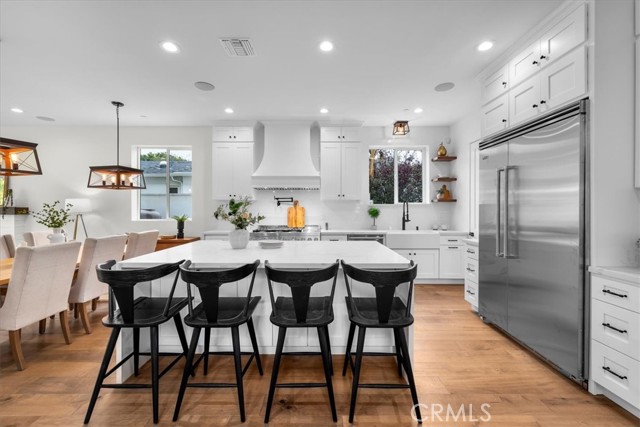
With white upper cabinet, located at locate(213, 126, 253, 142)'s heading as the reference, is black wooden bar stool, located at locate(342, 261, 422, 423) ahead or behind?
ahead

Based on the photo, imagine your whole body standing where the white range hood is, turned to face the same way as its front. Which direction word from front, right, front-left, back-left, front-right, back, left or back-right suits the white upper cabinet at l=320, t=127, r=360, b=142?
left

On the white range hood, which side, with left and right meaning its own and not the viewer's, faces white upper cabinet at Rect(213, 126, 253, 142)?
right

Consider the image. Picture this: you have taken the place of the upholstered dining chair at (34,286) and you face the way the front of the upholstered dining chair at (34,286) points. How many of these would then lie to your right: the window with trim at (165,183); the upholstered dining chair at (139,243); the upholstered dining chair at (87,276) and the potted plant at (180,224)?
4

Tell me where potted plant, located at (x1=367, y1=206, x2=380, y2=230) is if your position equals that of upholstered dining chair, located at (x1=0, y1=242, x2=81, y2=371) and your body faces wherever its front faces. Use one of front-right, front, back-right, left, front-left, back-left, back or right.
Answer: back-right

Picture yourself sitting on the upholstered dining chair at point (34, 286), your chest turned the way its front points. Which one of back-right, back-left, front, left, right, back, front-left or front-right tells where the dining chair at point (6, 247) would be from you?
front-right

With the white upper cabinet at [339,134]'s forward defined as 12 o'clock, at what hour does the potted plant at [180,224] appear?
The potted plant is roughly at 3 o'clock from the white upper cabinet.

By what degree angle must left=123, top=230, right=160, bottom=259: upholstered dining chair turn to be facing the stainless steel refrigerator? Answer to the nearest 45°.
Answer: approximately 180°

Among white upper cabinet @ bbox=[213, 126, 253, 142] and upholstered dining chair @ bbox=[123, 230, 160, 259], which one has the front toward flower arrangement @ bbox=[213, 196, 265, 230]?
the white upper cabinet

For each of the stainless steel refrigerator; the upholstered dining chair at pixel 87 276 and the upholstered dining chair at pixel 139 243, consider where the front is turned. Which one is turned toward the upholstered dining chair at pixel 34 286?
the stainless steel refrigerator

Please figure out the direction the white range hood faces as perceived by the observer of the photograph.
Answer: facing the viewer

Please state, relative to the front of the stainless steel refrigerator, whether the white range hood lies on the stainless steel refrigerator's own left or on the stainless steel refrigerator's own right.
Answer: on the stainless steel refrigerator's own right

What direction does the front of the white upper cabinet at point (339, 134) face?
toward the camera

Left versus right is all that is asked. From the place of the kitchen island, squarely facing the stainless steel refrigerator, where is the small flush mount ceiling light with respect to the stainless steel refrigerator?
left

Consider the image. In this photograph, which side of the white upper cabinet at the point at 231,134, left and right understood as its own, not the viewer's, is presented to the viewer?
front

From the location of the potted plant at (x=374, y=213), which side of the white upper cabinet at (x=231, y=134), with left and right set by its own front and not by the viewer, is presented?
left

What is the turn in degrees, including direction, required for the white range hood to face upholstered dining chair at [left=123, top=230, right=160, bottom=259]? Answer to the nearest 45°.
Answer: approximately 45° to its right

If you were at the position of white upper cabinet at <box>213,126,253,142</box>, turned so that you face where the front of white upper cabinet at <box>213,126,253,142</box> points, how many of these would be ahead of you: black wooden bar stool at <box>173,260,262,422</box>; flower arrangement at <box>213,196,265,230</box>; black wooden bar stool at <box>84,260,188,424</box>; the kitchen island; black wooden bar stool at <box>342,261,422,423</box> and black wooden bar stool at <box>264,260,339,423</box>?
6
